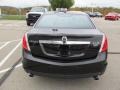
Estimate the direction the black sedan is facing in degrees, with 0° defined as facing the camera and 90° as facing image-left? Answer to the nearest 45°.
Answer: approximately 180°
